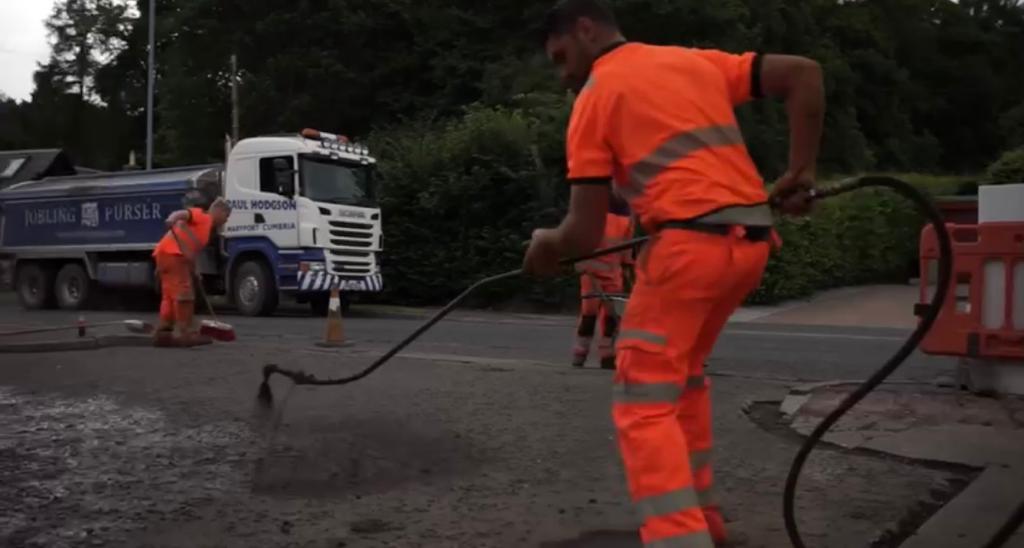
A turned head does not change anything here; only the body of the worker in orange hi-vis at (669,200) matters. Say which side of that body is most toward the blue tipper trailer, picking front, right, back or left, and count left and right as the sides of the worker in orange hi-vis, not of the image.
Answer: front

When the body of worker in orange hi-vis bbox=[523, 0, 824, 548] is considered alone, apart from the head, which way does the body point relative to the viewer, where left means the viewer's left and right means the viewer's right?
facing away from the viewer and to the left of the viewer

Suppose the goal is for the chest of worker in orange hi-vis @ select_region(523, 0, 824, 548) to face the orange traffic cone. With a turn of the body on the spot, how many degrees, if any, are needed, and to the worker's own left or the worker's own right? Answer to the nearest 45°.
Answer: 0° — they already face it

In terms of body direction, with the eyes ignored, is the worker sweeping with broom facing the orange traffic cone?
yes

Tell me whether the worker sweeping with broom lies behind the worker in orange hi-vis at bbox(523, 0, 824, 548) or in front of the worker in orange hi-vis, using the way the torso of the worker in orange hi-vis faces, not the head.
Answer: in front

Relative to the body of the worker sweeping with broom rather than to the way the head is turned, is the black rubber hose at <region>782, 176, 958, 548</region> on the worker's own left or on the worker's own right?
on the worker's own right

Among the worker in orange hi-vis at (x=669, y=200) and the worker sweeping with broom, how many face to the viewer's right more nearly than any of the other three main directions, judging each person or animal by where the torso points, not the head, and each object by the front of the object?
1

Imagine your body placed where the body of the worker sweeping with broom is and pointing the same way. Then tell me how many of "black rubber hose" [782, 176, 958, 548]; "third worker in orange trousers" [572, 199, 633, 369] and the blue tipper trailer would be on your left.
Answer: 1

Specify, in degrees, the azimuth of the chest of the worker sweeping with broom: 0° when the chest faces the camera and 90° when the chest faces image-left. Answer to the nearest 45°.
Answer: approximately 270°

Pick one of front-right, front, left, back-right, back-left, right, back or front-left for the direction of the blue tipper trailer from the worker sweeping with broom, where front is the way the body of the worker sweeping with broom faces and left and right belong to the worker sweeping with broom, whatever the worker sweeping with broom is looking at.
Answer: left

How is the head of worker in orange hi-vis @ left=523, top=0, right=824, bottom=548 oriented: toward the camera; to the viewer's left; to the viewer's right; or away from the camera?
to the viewer's left

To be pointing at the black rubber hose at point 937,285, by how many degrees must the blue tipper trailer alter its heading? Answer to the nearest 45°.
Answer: approximately 45° to its right

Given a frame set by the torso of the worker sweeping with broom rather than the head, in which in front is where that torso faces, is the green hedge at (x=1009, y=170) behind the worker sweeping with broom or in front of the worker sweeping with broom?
in front

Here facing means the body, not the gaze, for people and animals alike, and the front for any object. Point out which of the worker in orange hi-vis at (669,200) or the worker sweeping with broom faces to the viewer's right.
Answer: the worker sweeping with broom
